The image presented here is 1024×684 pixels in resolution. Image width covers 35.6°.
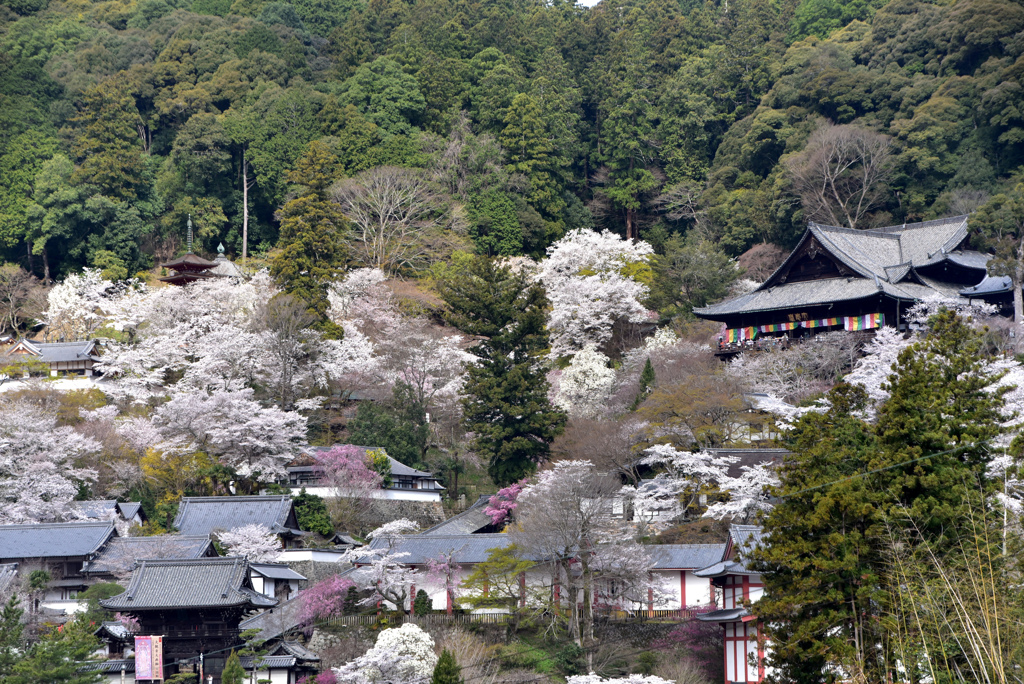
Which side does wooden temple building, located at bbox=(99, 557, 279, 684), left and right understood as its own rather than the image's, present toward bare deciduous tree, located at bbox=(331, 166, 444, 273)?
back

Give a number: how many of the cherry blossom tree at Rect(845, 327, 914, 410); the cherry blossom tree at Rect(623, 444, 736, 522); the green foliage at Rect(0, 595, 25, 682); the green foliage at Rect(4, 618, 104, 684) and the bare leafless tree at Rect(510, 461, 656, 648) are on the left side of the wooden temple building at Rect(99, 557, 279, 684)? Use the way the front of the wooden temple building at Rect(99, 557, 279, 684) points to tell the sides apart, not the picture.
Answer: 3

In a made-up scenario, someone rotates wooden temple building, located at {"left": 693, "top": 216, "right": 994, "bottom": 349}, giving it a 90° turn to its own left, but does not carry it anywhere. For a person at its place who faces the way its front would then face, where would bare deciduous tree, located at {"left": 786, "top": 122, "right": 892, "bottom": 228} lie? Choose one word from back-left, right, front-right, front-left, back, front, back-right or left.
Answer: back-left

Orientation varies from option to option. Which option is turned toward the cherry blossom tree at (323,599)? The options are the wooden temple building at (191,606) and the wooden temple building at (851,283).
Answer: the wooden temple building at (851,283)

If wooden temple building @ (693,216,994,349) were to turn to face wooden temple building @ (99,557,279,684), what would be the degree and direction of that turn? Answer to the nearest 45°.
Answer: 0° — it already faces it

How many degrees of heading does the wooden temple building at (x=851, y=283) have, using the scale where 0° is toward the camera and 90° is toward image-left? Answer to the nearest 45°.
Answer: approximately 45°

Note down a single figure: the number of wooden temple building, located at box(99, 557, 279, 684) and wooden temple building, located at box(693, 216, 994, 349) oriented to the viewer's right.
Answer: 0

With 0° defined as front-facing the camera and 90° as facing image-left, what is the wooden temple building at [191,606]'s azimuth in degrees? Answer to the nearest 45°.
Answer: approximately 0°

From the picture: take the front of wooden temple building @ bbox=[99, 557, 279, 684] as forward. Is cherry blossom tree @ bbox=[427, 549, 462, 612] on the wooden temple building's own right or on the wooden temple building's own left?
on the wooden temple building's own left

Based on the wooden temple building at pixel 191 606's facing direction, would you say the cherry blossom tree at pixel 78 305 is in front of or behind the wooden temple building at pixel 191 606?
behind

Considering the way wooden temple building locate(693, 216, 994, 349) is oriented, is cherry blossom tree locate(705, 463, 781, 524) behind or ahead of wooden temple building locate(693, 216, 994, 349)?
ahead

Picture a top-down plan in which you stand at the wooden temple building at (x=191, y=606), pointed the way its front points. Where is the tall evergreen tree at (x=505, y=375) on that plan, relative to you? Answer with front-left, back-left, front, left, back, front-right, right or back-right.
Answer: back-left

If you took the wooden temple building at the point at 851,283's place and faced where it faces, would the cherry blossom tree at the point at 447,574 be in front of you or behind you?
in front
